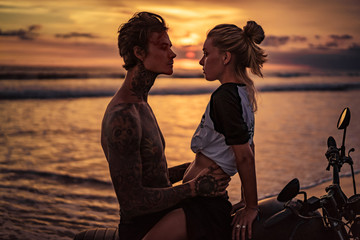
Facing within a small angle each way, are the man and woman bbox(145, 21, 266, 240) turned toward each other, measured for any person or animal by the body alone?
yes

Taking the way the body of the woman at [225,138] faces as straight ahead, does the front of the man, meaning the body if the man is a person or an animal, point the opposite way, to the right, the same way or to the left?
the opposite way

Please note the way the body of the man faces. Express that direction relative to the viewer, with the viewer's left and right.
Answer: facing to the right of the viewer

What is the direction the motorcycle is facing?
to the viewer's right

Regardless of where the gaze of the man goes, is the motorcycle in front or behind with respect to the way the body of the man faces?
in front

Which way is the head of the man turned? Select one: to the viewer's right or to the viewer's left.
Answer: to the viewer's right

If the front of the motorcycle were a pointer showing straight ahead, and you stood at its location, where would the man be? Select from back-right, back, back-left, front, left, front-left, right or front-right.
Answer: back

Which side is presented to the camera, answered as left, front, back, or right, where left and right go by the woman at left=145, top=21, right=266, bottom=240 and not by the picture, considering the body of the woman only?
left

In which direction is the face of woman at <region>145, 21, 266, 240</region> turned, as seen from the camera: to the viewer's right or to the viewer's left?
to the viewer's left
